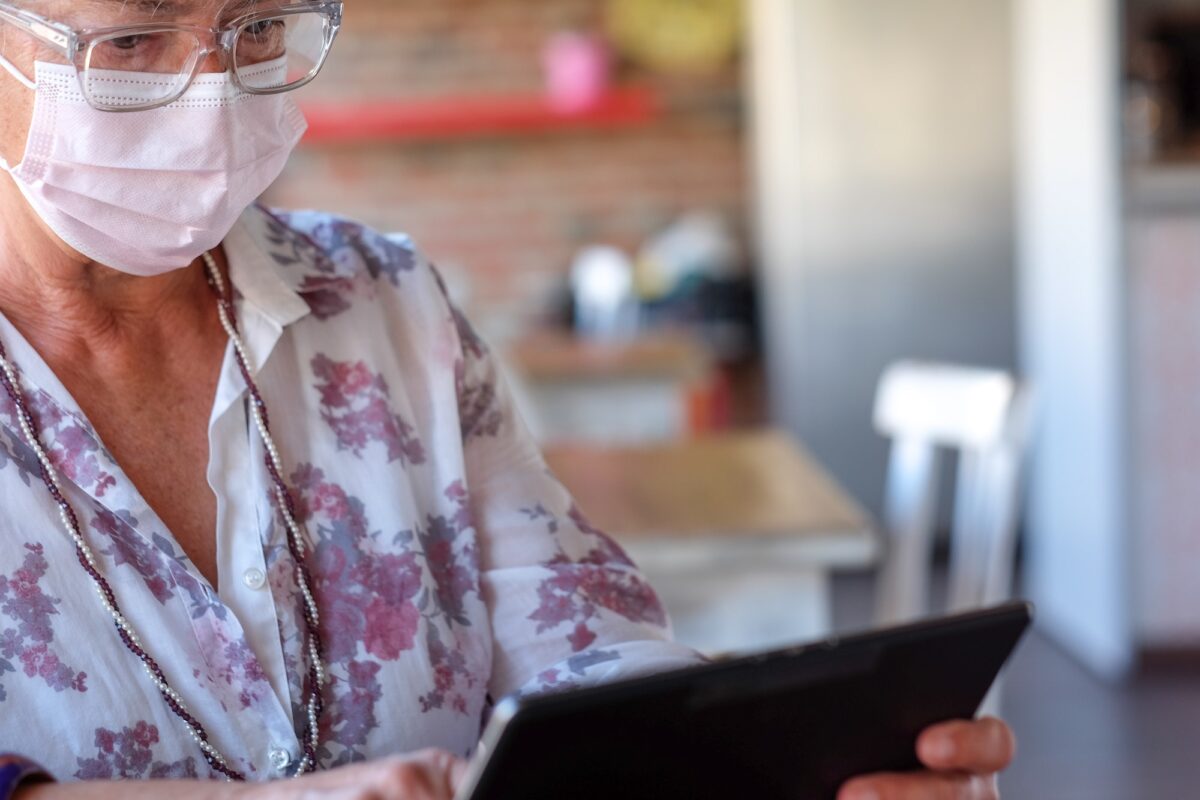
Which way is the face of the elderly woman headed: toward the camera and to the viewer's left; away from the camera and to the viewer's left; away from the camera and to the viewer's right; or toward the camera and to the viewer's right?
toward the camera and to the viewer's right

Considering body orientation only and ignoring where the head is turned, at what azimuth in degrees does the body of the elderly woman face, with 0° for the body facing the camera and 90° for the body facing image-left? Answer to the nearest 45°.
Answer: approximately 315°

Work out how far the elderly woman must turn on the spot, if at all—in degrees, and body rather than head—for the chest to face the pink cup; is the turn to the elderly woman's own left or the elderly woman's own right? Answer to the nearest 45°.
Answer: approximately 135° to the elderly woman's own left

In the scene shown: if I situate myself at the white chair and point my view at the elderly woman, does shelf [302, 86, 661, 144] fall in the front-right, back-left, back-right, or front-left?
back-right

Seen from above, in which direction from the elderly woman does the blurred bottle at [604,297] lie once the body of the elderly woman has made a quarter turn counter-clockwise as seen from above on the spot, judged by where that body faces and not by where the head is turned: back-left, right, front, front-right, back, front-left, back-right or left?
front-left

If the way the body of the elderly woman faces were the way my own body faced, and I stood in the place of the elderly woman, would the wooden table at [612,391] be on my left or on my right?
on my left

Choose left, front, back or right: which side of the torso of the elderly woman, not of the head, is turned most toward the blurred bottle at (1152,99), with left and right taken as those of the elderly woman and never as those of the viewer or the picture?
left

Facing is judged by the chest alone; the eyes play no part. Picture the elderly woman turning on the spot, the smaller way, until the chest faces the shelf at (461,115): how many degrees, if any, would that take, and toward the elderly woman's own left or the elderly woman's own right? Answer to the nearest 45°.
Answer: approximately 135° to the elderly woman's own left

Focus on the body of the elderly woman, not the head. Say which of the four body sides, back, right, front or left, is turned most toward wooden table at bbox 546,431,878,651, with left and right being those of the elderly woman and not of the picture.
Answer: left
